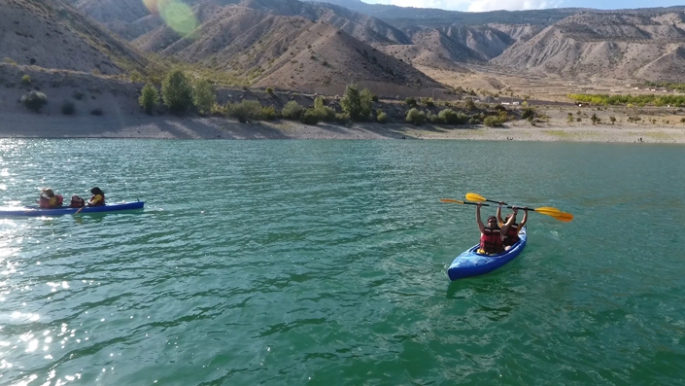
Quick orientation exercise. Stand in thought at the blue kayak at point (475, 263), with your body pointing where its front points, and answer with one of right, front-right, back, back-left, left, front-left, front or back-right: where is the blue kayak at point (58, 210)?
front-right

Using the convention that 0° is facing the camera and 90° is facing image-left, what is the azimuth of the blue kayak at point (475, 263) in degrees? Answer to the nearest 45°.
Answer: approximately 45°

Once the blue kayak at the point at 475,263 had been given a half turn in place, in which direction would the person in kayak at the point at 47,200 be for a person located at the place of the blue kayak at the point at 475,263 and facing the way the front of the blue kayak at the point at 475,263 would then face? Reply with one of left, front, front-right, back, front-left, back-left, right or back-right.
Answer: back-left
